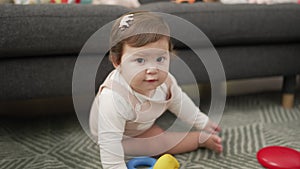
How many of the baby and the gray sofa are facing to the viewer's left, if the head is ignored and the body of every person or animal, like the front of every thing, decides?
0

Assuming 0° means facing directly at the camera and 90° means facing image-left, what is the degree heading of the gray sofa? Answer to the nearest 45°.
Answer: approximately 0°

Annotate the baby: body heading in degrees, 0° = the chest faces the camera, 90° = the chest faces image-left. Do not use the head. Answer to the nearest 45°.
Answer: approximately 315°
